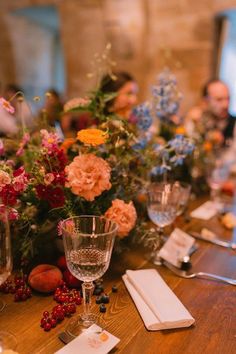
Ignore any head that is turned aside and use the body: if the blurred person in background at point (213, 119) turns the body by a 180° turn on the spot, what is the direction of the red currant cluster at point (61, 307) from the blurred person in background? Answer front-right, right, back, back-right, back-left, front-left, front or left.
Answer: back-left

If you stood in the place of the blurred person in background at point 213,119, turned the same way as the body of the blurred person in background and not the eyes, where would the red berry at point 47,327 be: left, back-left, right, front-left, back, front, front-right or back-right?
front-right

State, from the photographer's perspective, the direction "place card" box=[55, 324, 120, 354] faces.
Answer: facing the viewer and to the right of the viewer

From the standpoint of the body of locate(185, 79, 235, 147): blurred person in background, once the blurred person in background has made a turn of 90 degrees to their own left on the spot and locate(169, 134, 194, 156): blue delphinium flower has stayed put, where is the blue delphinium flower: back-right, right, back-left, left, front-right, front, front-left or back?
back-right

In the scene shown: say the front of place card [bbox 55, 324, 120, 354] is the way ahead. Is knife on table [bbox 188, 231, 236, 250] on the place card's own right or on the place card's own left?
on the place card's own left

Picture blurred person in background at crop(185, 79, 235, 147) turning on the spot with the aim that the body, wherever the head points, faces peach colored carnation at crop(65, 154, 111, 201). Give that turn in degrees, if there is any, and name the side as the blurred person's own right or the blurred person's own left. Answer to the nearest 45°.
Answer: approximately 45° to the blurred person's own right
